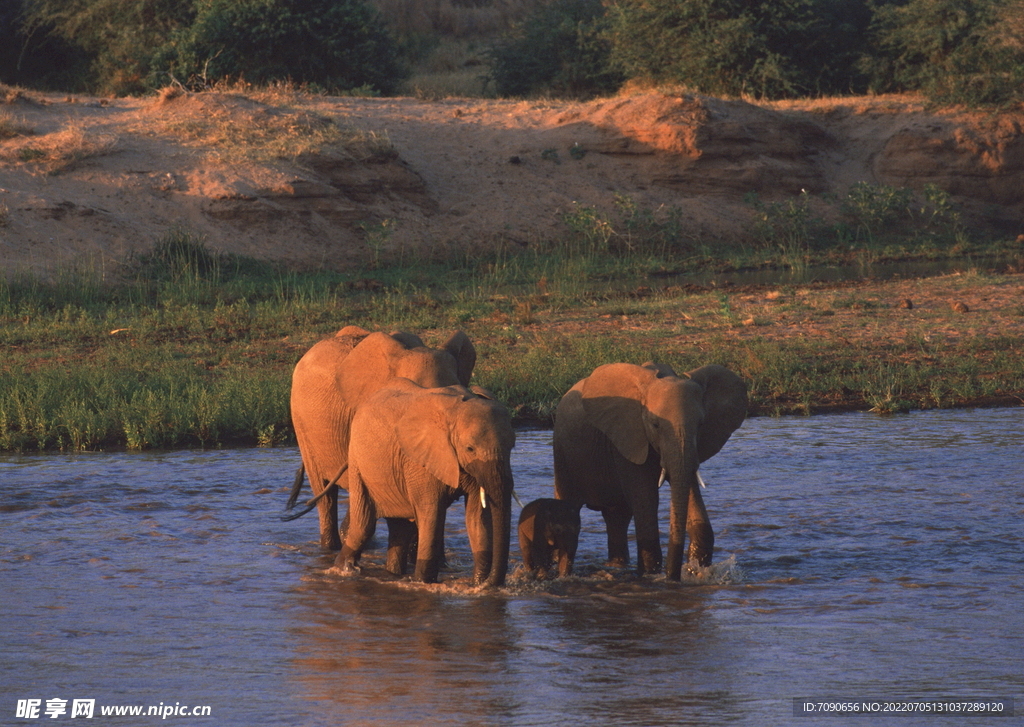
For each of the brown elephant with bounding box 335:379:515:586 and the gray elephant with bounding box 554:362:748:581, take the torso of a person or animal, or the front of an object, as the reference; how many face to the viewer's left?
0

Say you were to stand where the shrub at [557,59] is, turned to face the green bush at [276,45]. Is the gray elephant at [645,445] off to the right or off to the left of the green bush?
left

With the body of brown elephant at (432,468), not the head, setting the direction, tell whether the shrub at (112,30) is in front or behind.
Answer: behind

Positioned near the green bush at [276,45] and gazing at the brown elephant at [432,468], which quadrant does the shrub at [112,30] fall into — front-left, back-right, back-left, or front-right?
back-right

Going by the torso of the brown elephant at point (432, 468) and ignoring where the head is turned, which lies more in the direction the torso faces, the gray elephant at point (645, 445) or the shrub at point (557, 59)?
the gray elephant

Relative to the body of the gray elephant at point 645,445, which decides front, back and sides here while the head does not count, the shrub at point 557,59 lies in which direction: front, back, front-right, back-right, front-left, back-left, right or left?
back-left

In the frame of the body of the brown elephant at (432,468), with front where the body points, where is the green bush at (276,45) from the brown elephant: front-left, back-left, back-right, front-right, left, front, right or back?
back-left

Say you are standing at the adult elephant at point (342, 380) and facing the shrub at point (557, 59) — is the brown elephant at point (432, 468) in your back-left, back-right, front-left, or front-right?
back-right

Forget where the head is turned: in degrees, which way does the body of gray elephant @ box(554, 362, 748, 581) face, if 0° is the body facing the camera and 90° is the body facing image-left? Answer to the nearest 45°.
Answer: approximately 315°

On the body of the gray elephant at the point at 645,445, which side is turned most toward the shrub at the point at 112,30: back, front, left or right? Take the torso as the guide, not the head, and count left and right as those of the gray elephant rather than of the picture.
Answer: back
